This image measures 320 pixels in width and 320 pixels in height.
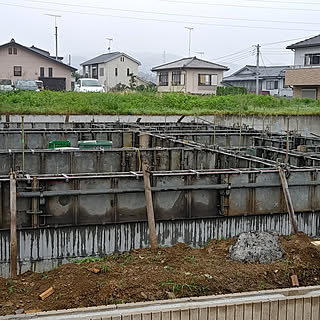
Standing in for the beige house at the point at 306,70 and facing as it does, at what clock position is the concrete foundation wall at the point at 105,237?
The concrete foundation wall is roughly at 12 o'clock from the beige house.

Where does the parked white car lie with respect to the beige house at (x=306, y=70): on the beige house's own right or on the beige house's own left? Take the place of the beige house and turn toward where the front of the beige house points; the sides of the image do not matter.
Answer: on the beige house's own right

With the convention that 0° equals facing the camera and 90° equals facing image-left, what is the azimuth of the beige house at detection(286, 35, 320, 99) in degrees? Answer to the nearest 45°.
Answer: approximately 0°

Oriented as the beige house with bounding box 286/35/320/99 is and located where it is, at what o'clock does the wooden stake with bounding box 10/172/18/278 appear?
The wooden stake is roughly at 12 o'clock from the beige house.

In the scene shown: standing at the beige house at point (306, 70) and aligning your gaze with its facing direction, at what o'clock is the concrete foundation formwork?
The concrete foundation formwork is roughly at 12 o'clock from the beige house.
